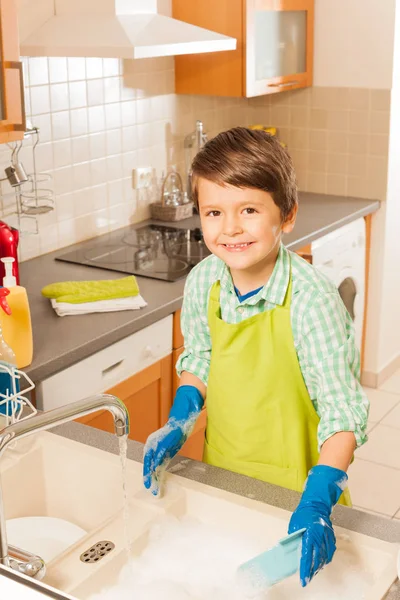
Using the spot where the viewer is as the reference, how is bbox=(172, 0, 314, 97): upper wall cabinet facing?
facing the viewer and to the right of the viewer

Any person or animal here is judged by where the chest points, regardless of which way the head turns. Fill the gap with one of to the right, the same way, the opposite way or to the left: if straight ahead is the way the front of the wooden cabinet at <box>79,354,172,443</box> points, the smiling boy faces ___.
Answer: to the right

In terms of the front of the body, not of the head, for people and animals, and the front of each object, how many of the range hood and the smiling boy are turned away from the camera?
0

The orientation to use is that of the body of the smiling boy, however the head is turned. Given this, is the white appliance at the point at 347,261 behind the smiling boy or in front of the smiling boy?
behind

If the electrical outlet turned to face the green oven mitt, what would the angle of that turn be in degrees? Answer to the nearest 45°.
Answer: approximately 45° to its right

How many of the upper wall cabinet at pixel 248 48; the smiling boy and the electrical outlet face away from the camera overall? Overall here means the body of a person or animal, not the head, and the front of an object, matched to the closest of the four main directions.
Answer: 0

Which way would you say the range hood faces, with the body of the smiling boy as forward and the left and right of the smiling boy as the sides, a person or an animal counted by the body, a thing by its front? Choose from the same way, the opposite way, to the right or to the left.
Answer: to the left

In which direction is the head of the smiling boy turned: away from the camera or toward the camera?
toward the camera

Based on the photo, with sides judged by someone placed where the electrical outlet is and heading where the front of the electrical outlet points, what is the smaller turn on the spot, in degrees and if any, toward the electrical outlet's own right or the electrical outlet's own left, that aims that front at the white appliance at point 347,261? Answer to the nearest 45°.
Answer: approximately 45° to the electrical outlet's own left

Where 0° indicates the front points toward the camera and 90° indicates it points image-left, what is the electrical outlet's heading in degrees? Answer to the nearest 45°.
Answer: approximately 315°

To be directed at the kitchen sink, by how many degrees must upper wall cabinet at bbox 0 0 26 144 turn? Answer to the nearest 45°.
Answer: approximately 45° to its right

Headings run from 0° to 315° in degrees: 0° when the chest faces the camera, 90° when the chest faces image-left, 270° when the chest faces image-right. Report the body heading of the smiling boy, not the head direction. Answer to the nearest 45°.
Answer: approximately 45°

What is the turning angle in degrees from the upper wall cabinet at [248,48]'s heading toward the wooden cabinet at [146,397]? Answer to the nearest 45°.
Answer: approximately 45° to its right

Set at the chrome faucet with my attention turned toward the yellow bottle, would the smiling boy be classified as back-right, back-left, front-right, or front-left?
front-right

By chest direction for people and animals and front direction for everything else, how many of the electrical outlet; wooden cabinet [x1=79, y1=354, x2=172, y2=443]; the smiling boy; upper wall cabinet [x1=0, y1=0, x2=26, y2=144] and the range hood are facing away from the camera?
0
